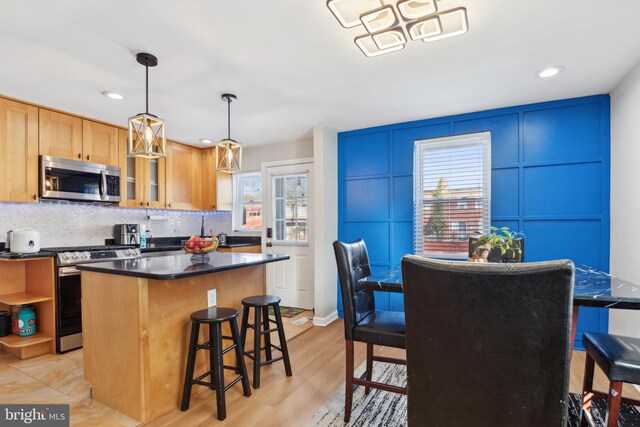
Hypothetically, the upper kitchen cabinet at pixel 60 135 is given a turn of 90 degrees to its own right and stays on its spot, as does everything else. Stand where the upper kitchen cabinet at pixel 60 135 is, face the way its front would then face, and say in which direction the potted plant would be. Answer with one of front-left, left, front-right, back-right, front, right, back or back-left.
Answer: left

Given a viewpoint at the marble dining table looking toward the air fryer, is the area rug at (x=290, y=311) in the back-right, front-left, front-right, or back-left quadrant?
front-right

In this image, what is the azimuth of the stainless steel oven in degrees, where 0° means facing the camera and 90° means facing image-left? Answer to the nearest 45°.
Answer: approximately 315°

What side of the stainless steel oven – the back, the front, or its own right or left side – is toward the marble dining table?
front

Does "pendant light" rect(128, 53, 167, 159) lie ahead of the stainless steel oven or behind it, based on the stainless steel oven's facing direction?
ahead

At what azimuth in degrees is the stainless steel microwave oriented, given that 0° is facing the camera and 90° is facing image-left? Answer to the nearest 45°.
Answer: approximately 315°

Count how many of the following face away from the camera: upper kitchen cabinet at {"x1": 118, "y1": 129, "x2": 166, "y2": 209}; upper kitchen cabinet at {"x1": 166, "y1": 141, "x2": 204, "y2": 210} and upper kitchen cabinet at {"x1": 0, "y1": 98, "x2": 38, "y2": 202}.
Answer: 0

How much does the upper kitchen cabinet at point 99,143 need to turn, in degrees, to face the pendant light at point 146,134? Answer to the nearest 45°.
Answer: approximately 45° to its right

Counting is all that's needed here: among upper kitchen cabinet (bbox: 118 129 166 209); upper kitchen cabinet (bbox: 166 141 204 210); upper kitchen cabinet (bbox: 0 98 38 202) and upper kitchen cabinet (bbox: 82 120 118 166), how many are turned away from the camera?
0

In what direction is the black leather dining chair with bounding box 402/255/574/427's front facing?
away from the camera

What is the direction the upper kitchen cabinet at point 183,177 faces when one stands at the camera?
facing the viewer and to the right of the viewer

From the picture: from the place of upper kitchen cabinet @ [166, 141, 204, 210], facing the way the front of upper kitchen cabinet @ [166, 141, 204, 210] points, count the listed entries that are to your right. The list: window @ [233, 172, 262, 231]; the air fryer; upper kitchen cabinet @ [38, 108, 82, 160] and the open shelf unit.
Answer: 3

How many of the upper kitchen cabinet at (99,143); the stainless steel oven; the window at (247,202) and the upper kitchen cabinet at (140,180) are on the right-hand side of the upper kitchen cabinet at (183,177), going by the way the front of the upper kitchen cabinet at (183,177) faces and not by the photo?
3

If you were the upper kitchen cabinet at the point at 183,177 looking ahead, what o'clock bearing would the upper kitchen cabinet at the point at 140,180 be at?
the upper kitchen cabinet at the point at 140,180 is roughly at 3 o'clock from the upper kitchen cabinet at the point at 183,177.

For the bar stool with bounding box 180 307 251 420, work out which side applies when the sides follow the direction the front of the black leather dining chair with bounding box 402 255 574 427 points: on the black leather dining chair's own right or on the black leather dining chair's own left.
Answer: on the black leather dining chair's own left

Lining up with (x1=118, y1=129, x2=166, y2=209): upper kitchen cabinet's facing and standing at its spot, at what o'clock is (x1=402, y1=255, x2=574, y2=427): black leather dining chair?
The black leather dining chair is roughly at 1 o'clock from the upper kitchen cabinet.

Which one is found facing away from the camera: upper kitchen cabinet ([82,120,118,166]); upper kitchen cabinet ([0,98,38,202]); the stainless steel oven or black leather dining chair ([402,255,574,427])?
the black leather dining chair

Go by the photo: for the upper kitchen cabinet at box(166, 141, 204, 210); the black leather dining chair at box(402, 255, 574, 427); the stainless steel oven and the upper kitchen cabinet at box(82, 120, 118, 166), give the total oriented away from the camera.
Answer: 1

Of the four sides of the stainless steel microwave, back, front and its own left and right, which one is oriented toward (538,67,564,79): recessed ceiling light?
front
